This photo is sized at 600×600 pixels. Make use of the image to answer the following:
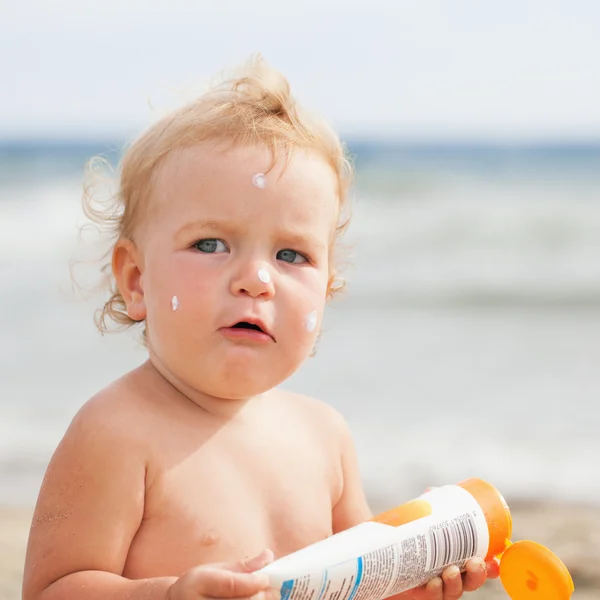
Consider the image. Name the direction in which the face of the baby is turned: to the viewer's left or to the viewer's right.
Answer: to the viewer's right

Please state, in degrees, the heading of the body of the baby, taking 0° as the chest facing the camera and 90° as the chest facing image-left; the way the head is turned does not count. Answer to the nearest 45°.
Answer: approximately 315°
